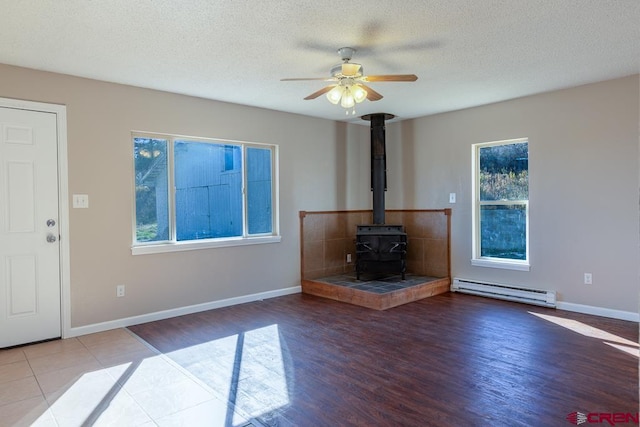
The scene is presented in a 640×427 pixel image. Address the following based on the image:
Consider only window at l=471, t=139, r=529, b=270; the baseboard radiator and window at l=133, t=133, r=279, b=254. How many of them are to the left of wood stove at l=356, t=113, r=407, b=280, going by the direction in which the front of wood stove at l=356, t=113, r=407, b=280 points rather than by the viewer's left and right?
2

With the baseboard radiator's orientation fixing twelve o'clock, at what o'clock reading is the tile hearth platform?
The tile hearth platform is roughly at 1 o'clock from the baseboard radiator.

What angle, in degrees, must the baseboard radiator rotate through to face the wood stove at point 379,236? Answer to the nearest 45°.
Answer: approximately 45° to its right

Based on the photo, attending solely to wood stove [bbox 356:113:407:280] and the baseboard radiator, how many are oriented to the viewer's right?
0

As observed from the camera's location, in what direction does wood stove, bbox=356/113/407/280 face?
facing the viewer

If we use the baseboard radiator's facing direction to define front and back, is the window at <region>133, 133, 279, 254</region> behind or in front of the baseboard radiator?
in front

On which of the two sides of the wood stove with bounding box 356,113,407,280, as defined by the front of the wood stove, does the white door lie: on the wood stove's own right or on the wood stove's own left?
on the wood stove's own right

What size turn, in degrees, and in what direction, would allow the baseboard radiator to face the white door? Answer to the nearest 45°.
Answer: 0° — it already faces it

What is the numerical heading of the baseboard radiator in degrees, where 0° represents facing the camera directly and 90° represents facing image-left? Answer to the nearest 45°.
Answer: approximately 45°

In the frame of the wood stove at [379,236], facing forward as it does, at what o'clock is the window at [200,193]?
The window is roughly at 2 o'clock from the wood stove.

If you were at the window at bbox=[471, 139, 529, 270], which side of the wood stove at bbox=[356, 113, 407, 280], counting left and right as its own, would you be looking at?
left
